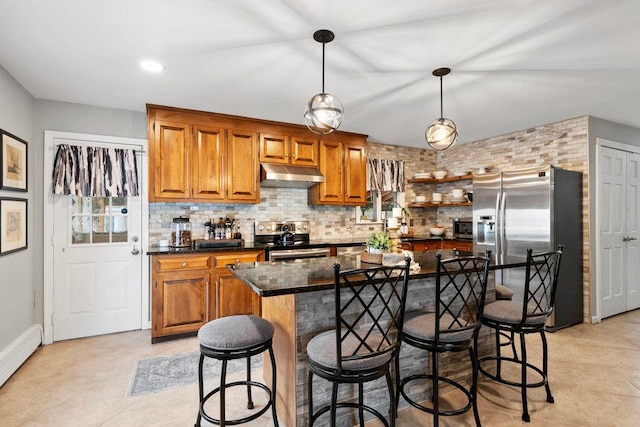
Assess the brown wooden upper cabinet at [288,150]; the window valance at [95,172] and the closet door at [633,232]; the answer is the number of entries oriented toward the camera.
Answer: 2

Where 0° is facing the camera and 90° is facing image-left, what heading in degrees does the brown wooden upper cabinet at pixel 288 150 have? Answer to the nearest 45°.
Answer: approximately 0°

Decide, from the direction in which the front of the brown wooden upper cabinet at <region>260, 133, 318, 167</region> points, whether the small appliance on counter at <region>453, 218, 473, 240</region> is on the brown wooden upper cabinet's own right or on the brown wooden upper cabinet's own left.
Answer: on the brown wooden upper cabinet's own left

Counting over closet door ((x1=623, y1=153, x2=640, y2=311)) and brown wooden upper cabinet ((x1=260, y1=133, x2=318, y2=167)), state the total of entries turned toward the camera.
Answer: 1

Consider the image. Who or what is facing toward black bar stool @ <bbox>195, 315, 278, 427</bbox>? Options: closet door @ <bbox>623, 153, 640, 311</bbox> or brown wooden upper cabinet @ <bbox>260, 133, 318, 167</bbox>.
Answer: the brown wooden upper cabinet

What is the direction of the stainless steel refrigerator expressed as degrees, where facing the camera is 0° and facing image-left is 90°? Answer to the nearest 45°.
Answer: approximately 45°
